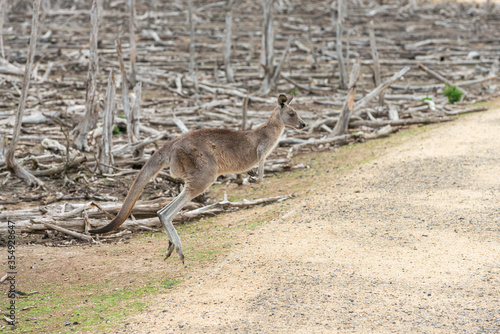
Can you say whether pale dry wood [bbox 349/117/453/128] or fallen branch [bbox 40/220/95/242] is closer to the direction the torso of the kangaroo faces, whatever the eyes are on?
the pale dry wood

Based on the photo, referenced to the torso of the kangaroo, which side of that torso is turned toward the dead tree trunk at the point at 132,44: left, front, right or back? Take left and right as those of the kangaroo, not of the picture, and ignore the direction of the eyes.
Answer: left

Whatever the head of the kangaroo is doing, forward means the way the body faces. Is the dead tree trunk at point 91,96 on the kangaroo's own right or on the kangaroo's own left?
on the kangaroo's own left

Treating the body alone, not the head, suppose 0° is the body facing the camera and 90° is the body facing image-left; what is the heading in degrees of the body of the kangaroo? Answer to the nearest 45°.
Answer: approximately 270°

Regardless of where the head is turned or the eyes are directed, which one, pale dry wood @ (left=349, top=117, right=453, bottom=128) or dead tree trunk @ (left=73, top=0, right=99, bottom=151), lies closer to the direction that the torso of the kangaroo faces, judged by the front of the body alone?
the pale dry wood

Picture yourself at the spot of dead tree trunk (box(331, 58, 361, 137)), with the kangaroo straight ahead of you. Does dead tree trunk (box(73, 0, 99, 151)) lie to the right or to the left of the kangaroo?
right

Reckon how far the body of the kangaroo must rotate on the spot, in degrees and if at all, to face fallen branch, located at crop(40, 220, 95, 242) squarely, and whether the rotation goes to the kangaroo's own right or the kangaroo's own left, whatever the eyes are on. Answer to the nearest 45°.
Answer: approximately 135° to the kangaroo's own left

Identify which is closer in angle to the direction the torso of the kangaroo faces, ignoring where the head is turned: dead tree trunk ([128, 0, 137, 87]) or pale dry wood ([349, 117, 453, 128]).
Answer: the pale dry wood

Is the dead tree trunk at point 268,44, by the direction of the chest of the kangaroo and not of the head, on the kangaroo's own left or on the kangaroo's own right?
on the kangaroo's own left
